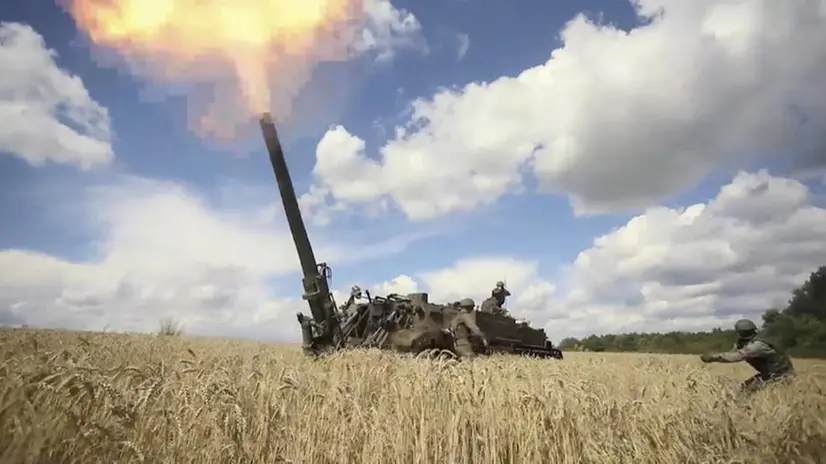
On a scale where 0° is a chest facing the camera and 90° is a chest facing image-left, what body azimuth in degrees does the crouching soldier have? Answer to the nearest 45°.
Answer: approximately 90°

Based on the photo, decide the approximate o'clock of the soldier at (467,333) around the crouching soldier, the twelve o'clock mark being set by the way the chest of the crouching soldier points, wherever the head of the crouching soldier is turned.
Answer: The soldier is roughly at 1 o'clock from the crouching soldier.

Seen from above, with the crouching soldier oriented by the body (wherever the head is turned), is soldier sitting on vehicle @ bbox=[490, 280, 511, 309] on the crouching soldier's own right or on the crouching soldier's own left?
on the crouching soldier's own right

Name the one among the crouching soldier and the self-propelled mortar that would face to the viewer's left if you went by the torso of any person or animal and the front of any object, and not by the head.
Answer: the crouching soldier

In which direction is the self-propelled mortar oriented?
to the viewer's right

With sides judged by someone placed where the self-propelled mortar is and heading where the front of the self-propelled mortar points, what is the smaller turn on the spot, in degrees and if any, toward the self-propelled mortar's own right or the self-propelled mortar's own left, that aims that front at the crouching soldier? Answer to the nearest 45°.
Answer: approximately 45° to the self-propelled mortar's own right

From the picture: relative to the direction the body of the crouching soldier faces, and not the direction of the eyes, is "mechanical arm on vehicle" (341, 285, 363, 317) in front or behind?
in front

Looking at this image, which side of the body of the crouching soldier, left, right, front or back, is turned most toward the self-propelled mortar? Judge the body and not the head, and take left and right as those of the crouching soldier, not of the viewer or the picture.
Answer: front

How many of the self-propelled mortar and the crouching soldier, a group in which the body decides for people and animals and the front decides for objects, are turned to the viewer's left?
1
